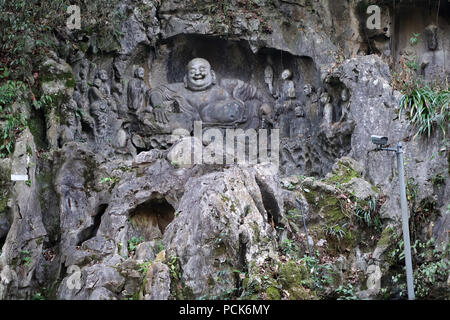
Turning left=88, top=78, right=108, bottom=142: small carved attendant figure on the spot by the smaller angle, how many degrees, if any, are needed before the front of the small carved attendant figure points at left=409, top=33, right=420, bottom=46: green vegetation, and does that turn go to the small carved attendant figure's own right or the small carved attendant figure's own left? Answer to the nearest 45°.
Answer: approximately 45° to the small carved attendant figure's own left

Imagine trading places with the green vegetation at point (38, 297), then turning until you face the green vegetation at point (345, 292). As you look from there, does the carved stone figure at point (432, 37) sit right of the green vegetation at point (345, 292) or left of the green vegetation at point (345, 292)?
left

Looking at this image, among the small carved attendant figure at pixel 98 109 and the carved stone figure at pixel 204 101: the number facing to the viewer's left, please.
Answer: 0

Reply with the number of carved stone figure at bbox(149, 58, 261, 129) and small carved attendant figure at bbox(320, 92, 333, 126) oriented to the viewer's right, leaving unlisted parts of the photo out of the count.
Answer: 0

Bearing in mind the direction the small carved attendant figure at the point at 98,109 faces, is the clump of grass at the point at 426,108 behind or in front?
in front

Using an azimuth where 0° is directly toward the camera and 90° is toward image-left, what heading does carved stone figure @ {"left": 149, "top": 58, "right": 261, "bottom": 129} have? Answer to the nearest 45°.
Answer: approximately 0°

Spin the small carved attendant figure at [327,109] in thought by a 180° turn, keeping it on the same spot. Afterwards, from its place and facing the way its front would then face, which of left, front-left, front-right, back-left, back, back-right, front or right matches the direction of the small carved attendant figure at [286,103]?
left

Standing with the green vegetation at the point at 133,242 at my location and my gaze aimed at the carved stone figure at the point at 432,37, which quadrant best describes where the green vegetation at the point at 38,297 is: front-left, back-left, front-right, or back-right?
back-left

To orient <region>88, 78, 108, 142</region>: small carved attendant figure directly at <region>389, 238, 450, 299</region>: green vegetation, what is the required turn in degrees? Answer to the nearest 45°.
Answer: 0° — it already faces it

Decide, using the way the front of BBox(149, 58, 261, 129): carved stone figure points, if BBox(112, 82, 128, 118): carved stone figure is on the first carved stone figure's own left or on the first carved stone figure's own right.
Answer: on the first carved stone figure's own right

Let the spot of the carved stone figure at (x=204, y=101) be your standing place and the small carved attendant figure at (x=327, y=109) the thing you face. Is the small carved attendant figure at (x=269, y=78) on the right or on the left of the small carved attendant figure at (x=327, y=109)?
left

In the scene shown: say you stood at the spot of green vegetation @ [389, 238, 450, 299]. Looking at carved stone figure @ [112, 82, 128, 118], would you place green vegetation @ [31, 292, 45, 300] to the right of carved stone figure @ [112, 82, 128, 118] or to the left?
left

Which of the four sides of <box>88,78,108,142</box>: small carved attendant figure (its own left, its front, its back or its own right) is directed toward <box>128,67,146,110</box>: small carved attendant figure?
left

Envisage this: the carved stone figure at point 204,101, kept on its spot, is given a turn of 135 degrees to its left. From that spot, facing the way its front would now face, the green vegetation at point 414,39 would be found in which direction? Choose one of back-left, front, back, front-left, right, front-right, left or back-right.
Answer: front-right
